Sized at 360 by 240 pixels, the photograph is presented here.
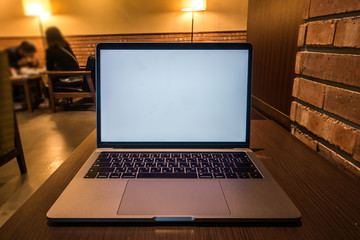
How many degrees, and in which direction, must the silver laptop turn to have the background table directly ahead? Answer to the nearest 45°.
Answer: approximately 135° to its right

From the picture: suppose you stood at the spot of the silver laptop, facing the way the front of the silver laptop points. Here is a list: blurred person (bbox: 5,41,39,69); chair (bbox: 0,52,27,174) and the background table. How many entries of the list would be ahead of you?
0

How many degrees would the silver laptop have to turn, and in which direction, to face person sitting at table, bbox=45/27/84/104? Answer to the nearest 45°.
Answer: approximately 135° to its right

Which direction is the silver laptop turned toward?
toward the camera

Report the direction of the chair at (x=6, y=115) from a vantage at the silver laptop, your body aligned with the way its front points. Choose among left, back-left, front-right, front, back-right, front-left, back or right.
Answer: back-right

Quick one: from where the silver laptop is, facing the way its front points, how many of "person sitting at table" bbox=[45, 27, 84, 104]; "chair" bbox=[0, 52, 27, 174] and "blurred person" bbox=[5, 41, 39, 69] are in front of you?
0

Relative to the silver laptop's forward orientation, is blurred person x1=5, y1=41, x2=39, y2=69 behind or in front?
behind
